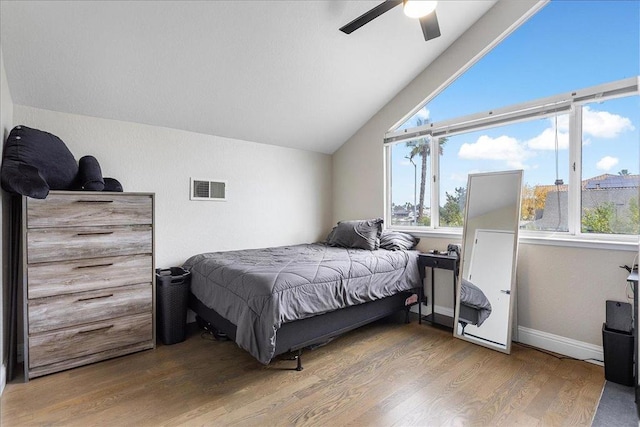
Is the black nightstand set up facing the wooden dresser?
yes

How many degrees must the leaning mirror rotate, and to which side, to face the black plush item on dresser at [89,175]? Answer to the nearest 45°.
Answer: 0° — it already faces it

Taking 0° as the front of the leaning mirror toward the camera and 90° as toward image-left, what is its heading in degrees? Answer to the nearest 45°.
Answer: approximately 45°

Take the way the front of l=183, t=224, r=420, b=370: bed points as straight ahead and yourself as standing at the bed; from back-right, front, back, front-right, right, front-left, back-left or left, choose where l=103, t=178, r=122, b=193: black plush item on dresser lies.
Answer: front-right

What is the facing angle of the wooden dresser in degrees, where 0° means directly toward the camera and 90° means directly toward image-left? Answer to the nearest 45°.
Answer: approximately 315°

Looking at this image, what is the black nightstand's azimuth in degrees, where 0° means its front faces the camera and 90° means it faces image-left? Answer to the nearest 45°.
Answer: approximately 45°

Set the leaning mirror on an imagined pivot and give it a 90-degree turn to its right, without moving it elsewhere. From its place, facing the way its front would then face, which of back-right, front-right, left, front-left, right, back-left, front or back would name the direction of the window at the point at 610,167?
back-right

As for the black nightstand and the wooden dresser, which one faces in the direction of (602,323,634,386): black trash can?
the wooden dresser

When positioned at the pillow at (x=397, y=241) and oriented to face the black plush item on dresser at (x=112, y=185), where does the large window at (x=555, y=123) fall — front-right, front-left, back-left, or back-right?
back-left

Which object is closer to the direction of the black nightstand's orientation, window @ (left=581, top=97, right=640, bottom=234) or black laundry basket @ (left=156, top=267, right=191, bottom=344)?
the black laundry basket

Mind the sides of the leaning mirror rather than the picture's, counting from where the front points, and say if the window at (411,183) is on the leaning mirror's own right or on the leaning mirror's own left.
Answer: on the leaning mirror's own right
